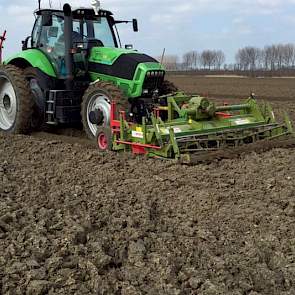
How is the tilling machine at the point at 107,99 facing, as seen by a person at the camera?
facing the viewer and to the right of the viewer
